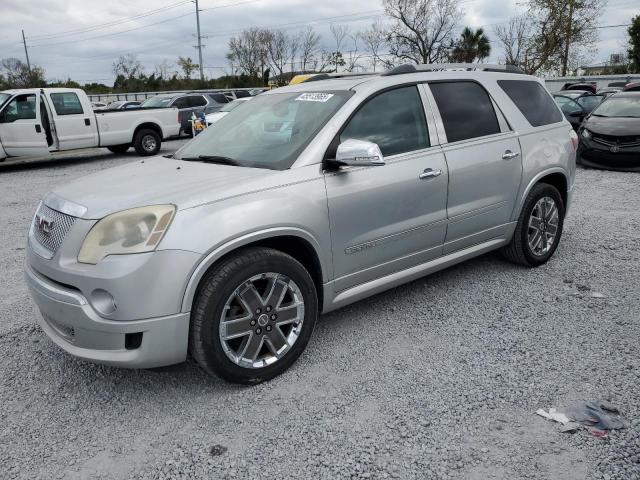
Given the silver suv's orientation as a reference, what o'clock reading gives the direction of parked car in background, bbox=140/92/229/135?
The parked car in background is roughly at 4 o'clock from the silver suv.

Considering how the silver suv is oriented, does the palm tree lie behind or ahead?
behind

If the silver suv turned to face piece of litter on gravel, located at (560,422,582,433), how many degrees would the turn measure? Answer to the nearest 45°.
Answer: approximately 90° to its left

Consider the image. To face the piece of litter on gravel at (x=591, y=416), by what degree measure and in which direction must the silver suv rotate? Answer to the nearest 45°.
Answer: approximately 90° to its left

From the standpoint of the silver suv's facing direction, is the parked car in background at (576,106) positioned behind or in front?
behind

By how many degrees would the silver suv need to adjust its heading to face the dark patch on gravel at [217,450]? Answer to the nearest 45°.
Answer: approximately 45° to its left

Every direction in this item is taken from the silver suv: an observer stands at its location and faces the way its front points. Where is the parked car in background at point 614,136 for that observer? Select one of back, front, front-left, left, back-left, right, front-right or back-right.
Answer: back

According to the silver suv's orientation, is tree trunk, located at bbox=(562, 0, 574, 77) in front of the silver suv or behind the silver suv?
behind

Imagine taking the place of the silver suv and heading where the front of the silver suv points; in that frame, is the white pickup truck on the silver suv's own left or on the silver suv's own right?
on the silver suv's own right

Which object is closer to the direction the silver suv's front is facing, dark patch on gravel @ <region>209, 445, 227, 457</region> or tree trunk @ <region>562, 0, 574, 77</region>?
the dark patch on gravel

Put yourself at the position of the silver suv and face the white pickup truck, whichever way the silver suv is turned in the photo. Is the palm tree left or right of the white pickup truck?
right

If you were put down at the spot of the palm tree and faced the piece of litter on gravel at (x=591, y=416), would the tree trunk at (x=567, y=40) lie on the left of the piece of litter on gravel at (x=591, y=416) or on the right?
left

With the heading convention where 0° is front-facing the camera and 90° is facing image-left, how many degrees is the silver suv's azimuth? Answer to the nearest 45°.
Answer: approximately 45°
